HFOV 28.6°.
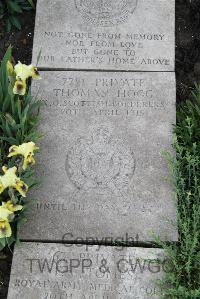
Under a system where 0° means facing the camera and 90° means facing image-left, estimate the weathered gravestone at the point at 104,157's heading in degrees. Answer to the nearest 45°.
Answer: approximately 0°

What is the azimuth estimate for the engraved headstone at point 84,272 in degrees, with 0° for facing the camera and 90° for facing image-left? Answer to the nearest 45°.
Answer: approximately 0°

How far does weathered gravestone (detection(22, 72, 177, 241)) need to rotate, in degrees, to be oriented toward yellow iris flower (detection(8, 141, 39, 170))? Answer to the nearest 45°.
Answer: approximately 45° to its right

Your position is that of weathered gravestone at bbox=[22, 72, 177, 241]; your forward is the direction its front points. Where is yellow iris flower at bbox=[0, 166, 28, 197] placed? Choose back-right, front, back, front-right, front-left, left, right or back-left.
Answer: front-right
